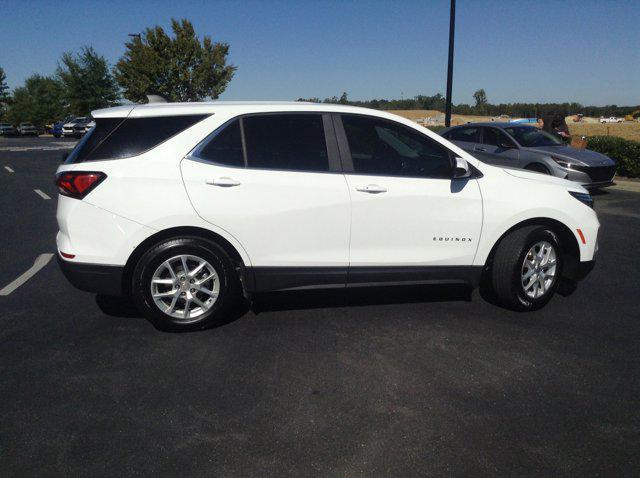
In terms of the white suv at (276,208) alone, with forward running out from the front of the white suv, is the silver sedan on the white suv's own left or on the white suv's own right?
on the white suv's own left

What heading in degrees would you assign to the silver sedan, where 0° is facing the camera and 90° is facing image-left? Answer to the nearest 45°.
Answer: approximately 315°

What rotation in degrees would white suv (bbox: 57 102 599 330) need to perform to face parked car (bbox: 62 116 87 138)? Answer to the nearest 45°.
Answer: approximately 135° to its left

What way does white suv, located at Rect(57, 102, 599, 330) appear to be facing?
to the viewer's right

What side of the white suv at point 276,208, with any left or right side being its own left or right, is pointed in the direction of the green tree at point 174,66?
left
